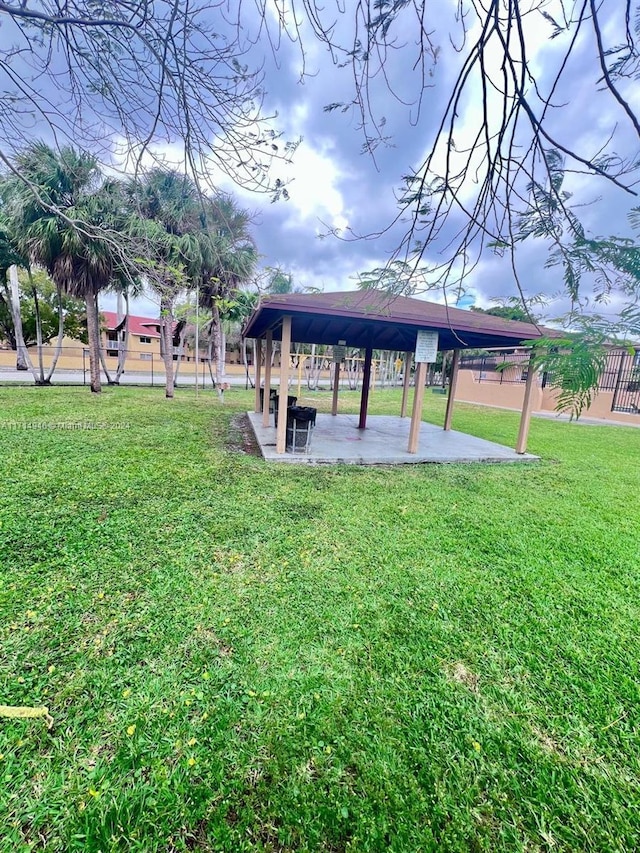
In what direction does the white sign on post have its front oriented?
toward the camera
